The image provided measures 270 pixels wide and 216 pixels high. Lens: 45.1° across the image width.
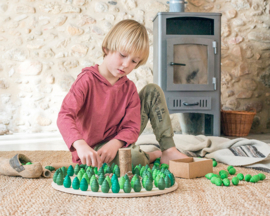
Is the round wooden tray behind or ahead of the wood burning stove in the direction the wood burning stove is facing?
ahead

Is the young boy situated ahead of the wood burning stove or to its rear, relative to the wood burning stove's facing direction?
ahead

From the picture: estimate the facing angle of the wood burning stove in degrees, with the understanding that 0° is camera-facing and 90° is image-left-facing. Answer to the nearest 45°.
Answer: approximately 0°

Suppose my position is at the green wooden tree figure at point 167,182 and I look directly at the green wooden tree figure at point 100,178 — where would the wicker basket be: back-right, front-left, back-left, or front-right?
back-right

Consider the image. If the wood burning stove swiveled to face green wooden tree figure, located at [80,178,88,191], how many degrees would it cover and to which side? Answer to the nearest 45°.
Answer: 0° — it already faces it

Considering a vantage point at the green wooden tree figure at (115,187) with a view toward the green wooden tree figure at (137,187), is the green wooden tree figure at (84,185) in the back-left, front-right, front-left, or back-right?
back-left

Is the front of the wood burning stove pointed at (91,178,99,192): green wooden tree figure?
yes

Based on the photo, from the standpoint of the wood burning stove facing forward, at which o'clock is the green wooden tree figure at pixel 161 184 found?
The green wooden tree figure is roughly at 12 o'clock from the wood burning stove.

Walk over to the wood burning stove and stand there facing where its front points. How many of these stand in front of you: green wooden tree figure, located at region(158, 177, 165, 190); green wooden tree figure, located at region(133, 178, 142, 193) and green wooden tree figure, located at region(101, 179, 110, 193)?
3

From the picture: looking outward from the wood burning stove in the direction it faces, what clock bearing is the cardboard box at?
The cardboard box is roughly at 12 o'clock from the wood burning stove.

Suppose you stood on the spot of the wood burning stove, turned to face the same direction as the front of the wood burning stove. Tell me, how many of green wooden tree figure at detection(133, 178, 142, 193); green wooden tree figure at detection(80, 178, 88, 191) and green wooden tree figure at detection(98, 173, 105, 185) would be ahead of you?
3

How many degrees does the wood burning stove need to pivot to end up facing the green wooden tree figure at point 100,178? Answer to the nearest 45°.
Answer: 0° — it already faces it

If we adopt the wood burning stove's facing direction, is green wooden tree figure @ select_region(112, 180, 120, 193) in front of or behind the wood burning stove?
in front

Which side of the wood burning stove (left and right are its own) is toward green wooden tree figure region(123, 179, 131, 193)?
front
